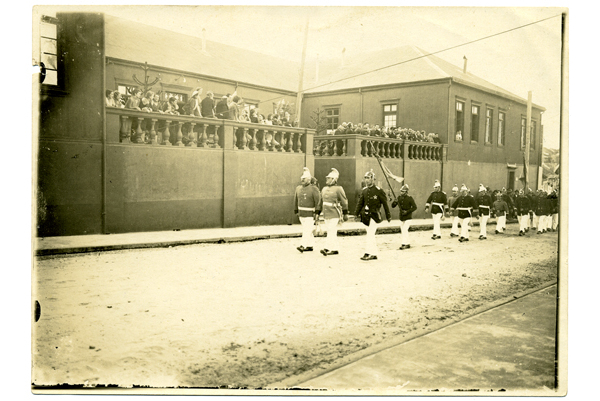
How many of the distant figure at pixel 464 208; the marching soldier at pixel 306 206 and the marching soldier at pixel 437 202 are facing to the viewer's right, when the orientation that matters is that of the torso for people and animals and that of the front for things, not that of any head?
0

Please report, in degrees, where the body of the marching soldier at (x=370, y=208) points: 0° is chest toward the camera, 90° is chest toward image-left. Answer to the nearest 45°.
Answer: approximately 45°

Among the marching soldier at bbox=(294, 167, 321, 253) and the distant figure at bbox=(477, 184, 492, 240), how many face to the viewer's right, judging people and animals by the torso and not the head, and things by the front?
0

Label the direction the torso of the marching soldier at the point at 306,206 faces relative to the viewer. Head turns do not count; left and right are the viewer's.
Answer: facing the viewer and to the left of the viewer

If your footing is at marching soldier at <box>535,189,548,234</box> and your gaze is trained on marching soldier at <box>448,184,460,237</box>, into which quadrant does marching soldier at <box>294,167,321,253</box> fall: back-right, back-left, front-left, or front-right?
front-left
